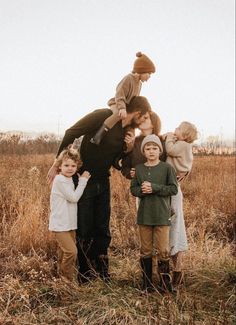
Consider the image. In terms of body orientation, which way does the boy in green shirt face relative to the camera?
toward the camera

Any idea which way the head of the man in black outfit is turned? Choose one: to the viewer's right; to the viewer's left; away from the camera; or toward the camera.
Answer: to the viewer's right

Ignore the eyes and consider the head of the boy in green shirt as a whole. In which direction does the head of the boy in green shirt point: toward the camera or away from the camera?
toward the camera
